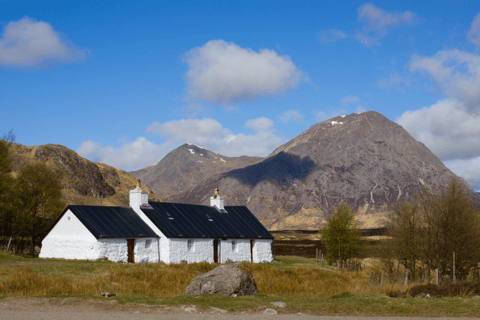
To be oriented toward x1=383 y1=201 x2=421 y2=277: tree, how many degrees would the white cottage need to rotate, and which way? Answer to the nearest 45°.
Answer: approximately 45° to its left

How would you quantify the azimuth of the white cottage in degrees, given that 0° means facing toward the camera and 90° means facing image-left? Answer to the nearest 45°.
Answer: approximately 315°

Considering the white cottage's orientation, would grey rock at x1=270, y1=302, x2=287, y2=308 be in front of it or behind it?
in front

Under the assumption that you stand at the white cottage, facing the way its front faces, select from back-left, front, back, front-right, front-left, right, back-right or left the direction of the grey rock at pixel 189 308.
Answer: front-right

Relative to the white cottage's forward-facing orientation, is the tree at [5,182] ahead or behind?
behind

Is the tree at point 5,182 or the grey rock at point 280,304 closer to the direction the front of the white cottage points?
the grey rock

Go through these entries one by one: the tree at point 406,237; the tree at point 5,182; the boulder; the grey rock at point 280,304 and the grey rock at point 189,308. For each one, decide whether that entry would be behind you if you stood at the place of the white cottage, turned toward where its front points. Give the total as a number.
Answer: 1

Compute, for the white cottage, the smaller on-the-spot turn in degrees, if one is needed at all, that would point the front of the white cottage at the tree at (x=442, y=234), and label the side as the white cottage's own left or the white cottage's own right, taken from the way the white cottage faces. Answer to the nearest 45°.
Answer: approximately 45° to the white cottage's own left

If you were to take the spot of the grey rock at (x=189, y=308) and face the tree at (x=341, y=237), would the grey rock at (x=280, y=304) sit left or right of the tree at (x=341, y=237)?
right

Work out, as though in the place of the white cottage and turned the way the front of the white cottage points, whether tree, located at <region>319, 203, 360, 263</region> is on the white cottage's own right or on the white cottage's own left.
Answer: on the white cottage's own left
